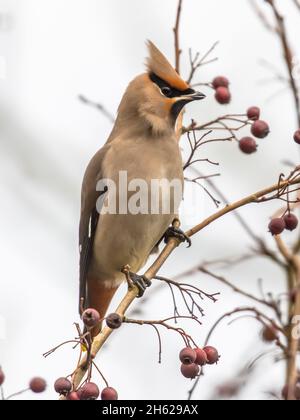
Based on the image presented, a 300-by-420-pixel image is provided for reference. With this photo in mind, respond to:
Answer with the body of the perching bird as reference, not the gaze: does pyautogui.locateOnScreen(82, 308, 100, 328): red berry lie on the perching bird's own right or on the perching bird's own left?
on the perching bird's own right

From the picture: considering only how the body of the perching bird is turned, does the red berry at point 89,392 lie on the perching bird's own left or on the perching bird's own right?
on the perching bird's own right

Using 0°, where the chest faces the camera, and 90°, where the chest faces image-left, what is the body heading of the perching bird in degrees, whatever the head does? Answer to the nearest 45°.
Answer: approximately 315°

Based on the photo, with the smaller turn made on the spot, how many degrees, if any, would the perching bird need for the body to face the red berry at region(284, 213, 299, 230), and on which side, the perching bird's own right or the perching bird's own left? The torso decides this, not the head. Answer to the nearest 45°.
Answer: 0° — it already faces it

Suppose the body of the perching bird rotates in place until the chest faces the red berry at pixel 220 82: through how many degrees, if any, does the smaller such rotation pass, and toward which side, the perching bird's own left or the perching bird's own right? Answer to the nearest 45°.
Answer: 0° — it already faces it
